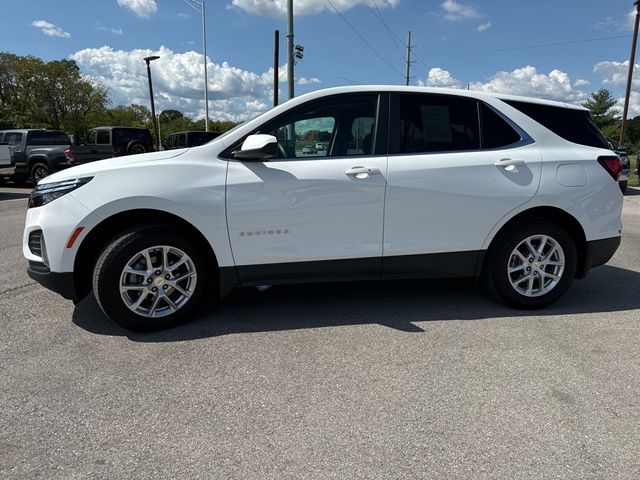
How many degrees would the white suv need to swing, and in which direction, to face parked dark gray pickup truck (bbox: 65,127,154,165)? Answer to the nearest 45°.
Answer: approximately 45° to its right

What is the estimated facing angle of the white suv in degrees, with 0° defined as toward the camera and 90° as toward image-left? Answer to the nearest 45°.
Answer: approximately 90°

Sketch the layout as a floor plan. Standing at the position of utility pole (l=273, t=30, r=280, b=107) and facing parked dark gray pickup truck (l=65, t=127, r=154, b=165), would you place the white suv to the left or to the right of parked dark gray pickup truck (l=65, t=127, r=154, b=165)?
left

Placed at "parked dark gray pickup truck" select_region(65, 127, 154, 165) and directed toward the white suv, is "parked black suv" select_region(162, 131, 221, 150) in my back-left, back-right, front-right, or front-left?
back-left

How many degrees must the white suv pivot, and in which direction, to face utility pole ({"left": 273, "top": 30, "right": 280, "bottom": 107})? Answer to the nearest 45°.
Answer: approximately 90° to its right
